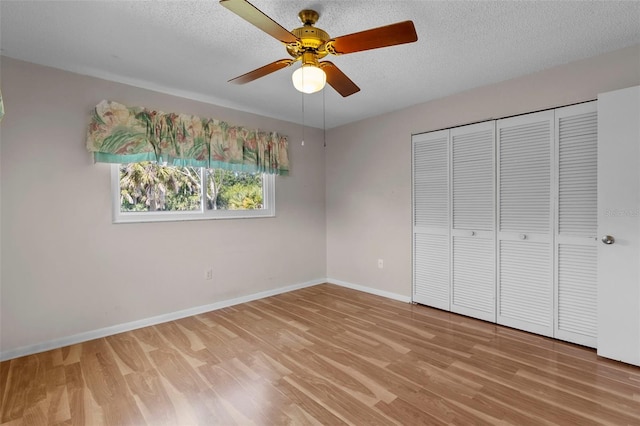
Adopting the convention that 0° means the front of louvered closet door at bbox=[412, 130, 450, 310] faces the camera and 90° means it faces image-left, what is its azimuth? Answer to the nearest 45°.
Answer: approximately 45°

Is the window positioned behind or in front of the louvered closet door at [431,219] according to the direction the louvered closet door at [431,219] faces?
in front

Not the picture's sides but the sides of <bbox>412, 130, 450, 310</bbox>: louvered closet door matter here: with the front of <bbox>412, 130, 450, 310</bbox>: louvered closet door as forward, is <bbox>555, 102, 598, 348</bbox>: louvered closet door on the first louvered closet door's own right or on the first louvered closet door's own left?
on the first louvered closet door's own left

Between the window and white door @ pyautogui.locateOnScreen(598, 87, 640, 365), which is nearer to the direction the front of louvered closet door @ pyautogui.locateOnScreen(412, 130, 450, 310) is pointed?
the window

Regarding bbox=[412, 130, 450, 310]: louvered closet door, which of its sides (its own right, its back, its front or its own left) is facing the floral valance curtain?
front

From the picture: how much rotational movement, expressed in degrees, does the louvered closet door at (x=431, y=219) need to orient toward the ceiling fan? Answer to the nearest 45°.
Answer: approximately 45° to its left

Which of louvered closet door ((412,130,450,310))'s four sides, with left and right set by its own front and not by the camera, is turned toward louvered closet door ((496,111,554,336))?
left

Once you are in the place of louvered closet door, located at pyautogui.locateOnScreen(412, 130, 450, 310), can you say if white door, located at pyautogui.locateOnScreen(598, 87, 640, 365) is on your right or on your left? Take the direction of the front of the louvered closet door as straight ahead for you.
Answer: on your left
